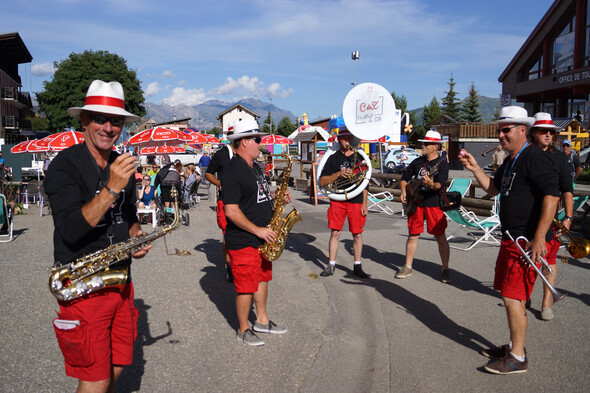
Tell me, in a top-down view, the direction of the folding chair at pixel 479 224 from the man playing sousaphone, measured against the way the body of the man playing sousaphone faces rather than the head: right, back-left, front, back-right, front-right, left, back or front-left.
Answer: back-left

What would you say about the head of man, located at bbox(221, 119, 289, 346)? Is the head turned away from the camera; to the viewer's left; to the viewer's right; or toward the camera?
to the viewer's right

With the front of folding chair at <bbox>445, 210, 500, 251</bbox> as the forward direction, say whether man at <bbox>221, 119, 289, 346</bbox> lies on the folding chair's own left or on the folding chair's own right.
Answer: on the folding chair's own right

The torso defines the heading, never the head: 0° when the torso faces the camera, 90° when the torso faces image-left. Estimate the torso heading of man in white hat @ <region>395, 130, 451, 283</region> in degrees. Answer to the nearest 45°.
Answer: approximately 45°

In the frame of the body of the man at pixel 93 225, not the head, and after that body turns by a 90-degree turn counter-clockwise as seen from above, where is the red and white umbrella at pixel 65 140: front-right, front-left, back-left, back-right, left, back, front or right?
front-left

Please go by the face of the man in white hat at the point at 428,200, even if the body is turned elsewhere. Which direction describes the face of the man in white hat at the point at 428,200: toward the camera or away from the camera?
toward the camera

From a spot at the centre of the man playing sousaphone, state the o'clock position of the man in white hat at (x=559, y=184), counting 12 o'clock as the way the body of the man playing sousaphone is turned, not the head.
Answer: The man in white hat is roughly at 10 o'clock from the man playing sousaphone.

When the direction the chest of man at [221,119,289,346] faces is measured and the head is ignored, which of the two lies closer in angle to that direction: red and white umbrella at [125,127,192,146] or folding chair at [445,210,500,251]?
the folding chair

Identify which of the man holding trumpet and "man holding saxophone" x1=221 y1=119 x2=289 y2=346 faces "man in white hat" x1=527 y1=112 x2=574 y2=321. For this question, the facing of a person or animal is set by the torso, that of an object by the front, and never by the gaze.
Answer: the man holding saxophone

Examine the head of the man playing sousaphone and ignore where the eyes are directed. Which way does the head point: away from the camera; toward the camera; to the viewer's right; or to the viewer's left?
toward the camera

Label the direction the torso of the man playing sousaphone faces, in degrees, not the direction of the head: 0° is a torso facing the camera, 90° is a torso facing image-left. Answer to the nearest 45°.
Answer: approximately 0°

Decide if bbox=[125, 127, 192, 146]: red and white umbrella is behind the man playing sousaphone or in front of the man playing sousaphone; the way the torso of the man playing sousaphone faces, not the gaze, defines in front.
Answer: behind

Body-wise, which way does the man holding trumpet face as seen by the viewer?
to the viewer's left

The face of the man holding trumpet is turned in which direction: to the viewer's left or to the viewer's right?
to the viewer's left

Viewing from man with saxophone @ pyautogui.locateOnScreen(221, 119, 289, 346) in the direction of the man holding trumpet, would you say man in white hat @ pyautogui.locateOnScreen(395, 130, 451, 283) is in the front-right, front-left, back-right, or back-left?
front-left

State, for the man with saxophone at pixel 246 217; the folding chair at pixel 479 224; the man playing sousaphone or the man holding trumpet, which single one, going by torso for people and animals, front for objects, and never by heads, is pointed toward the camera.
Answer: the man playing sousaphone

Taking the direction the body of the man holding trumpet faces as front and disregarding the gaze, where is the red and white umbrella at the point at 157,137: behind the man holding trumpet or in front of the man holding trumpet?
in front
